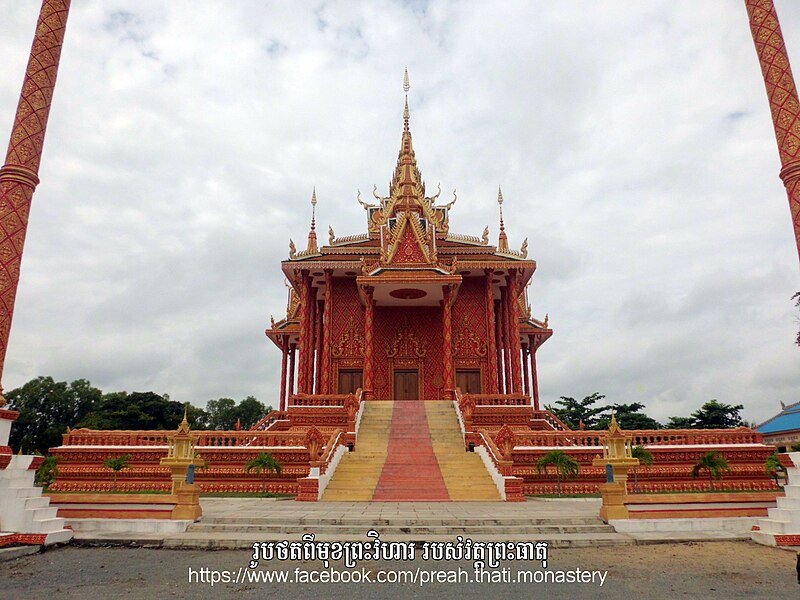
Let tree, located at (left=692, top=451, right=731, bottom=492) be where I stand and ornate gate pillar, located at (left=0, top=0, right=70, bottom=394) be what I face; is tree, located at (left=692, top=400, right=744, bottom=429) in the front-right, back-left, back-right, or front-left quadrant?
back-right

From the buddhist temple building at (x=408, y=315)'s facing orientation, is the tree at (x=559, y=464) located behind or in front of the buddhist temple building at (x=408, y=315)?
in front

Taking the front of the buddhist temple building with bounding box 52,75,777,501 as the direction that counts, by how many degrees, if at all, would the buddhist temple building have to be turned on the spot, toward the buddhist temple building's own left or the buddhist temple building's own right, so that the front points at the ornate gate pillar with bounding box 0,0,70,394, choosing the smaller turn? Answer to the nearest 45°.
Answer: approximately 45° to the buddhist temple building's own right

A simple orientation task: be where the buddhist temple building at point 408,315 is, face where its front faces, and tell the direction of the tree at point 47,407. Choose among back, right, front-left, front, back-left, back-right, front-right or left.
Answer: back-right

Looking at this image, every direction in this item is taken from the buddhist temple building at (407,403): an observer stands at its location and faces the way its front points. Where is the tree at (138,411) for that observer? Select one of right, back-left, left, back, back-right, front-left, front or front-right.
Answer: back-right

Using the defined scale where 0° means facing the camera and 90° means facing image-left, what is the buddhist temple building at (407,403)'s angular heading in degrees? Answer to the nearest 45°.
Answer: approximately 0°

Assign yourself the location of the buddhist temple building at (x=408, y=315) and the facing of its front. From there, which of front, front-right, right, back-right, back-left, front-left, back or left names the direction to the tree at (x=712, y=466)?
front-left

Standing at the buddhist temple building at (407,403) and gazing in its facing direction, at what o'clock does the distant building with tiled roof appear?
The distant building with tiled roof is roughly at 8 o'clock from the buddhist temple building.

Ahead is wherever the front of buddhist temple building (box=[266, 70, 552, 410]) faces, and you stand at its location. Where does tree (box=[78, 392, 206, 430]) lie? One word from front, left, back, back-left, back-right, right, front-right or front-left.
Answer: back-right
